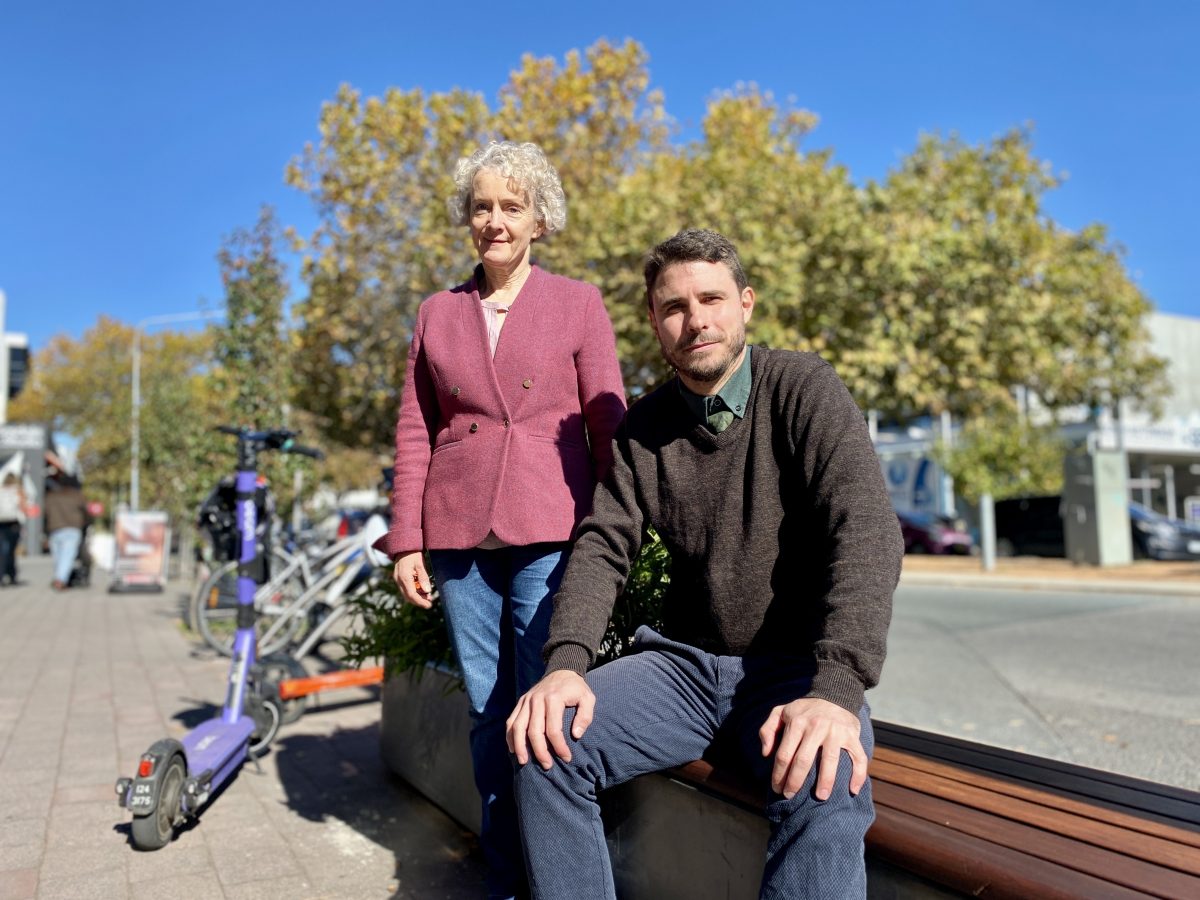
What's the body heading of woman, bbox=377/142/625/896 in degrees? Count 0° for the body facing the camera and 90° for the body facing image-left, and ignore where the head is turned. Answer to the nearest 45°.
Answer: approximately 0°

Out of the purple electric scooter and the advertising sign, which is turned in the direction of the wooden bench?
the advertising sign

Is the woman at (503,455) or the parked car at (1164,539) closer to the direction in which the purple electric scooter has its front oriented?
the parked car

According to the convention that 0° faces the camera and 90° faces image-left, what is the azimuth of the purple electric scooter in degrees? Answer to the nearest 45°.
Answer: approximately 225°

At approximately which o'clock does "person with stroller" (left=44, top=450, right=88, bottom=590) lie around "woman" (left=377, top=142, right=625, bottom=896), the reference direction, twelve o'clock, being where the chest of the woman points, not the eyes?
The person with stroller is roughly at 5 o'clock from the woman.

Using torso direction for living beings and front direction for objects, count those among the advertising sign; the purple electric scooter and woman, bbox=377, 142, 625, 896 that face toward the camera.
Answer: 2

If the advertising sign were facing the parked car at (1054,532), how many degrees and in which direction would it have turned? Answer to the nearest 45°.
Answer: approximately 90° to its left
